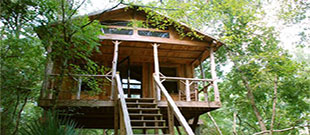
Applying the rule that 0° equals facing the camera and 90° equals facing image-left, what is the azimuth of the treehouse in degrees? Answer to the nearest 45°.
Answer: approximately 0°
